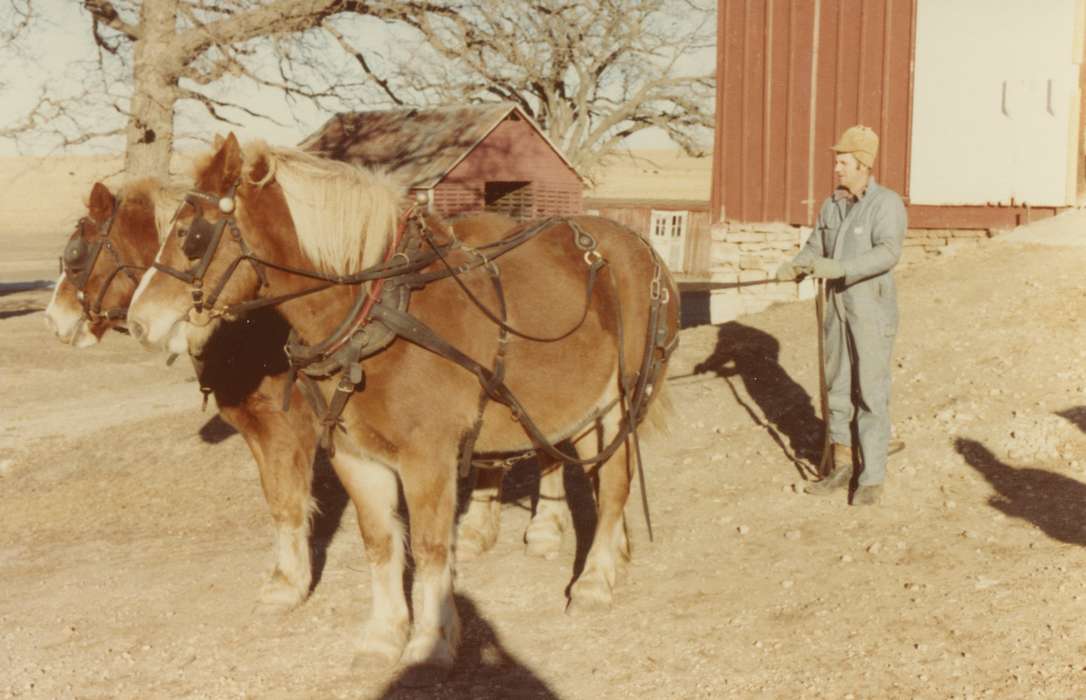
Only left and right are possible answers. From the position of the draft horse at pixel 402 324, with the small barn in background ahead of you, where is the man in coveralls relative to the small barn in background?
right

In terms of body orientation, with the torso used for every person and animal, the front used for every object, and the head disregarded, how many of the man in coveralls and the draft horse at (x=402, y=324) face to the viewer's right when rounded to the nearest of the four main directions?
0

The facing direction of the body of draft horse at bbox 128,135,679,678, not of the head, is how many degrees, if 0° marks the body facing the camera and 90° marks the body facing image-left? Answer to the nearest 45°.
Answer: approximately 45°

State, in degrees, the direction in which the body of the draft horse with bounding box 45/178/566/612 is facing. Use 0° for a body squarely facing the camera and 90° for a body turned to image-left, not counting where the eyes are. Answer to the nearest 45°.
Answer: approximately 45°

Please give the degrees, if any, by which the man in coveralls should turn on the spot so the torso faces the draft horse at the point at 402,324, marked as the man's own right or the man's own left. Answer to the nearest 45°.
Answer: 0° — they already face it

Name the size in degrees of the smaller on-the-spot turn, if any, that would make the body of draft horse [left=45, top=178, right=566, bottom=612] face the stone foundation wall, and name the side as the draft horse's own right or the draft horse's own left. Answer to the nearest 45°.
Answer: approximately 180°

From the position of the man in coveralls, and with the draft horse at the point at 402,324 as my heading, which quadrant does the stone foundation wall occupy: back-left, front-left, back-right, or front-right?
back-right

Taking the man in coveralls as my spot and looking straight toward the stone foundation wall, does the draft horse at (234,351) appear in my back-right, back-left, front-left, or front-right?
back-left

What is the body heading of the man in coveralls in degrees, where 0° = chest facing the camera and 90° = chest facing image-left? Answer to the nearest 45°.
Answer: approximately 45°
